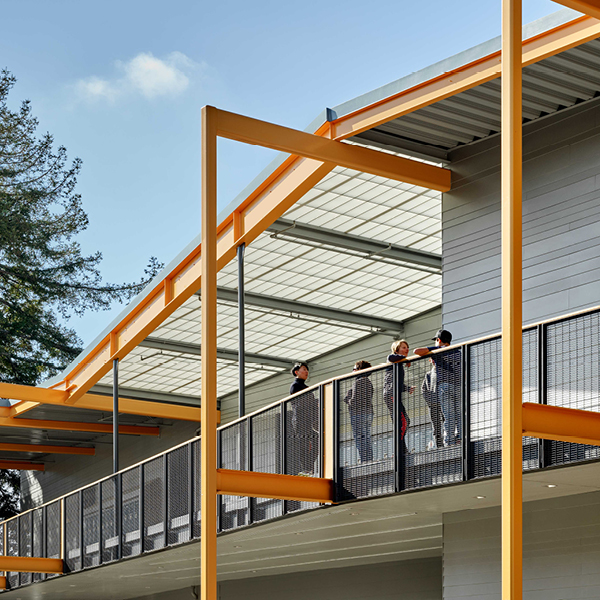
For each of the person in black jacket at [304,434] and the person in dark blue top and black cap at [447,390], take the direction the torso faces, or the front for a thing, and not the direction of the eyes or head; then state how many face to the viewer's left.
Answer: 1

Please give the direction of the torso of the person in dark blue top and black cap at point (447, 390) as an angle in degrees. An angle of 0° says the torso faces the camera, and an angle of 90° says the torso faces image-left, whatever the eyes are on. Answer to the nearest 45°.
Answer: approximately 90°

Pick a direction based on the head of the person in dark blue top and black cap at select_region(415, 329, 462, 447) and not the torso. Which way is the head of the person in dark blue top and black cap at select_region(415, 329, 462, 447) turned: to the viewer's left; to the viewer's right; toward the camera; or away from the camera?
to the viewer's left

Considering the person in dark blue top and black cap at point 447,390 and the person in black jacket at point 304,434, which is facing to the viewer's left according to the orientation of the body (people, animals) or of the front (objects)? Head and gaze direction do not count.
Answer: the person in dark blue top and black cap at point 447,390

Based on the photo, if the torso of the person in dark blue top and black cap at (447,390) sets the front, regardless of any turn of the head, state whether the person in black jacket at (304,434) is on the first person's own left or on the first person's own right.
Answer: on the first person's own right

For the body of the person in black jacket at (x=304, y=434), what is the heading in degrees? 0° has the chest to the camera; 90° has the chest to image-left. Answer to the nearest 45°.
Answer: approximately 315°
